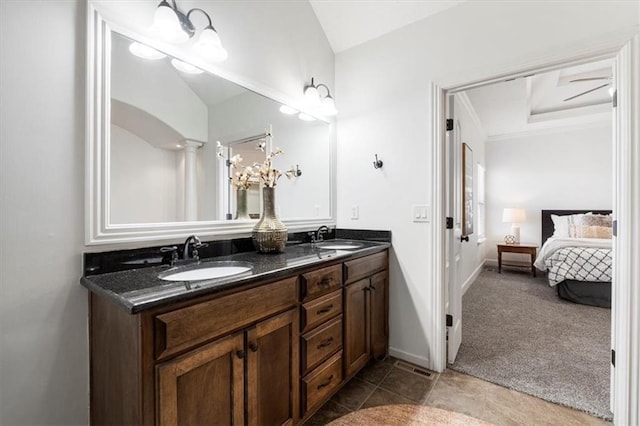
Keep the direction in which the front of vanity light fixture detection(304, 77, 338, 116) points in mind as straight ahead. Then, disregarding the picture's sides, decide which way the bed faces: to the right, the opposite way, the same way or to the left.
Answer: to the right

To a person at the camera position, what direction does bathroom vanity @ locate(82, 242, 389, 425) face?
facing the viewer and to the right of the viewer

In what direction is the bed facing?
toward the camera

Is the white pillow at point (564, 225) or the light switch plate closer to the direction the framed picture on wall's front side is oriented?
the white pillow

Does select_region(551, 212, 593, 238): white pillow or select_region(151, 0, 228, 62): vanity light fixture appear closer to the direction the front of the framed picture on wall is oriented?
the white pillow

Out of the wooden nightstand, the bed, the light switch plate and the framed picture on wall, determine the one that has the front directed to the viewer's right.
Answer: the framed picture on wall

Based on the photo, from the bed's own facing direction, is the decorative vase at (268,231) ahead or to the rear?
ahead

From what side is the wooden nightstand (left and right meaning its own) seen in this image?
front

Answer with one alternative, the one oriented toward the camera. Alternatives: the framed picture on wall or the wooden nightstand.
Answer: the wooden nightstand

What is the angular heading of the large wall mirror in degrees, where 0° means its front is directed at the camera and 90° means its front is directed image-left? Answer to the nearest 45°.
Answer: approximately 315°

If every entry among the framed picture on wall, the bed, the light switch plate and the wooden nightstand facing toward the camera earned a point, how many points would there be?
3

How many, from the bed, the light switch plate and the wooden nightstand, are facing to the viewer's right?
0

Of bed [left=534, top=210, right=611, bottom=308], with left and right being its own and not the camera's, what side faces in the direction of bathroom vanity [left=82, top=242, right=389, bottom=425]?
front

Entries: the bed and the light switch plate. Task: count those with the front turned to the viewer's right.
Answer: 0
